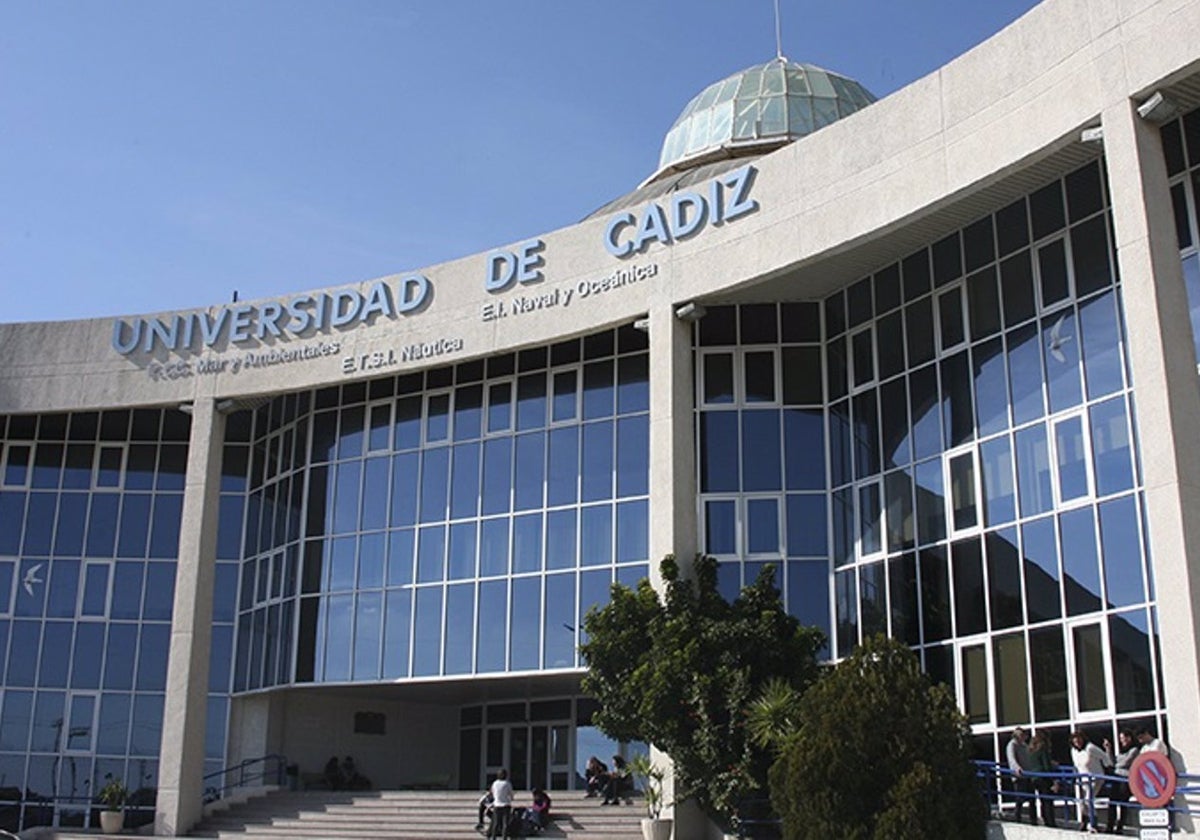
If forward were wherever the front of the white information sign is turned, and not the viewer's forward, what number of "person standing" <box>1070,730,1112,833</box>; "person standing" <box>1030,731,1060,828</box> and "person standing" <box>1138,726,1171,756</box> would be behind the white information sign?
3

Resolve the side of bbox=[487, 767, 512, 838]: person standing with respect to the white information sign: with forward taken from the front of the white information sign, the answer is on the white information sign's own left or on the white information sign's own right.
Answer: on the white information sign's own right

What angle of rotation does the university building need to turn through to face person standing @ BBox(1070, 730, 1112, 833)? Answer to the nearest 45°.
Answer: approximately 90° to its left

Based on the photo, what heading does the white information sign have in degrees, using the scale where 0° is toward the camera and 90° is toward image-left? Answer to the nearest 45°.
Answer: approximately 0°

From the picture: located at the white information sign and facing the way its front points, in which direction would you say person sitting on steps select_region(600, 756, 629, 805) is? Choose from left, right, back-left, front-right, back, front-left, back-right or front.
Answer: back-right

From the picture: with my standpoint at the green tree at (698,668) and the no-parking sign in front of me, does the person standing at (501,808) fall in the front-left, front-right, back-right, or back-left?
back-right

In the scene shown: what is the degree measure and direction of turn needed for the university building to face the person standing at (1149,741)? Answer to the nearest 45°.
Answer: approximately 90° to its left

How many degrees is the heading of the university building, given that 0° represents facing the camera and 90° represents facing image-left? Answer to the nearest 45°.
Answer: approximately 45°
